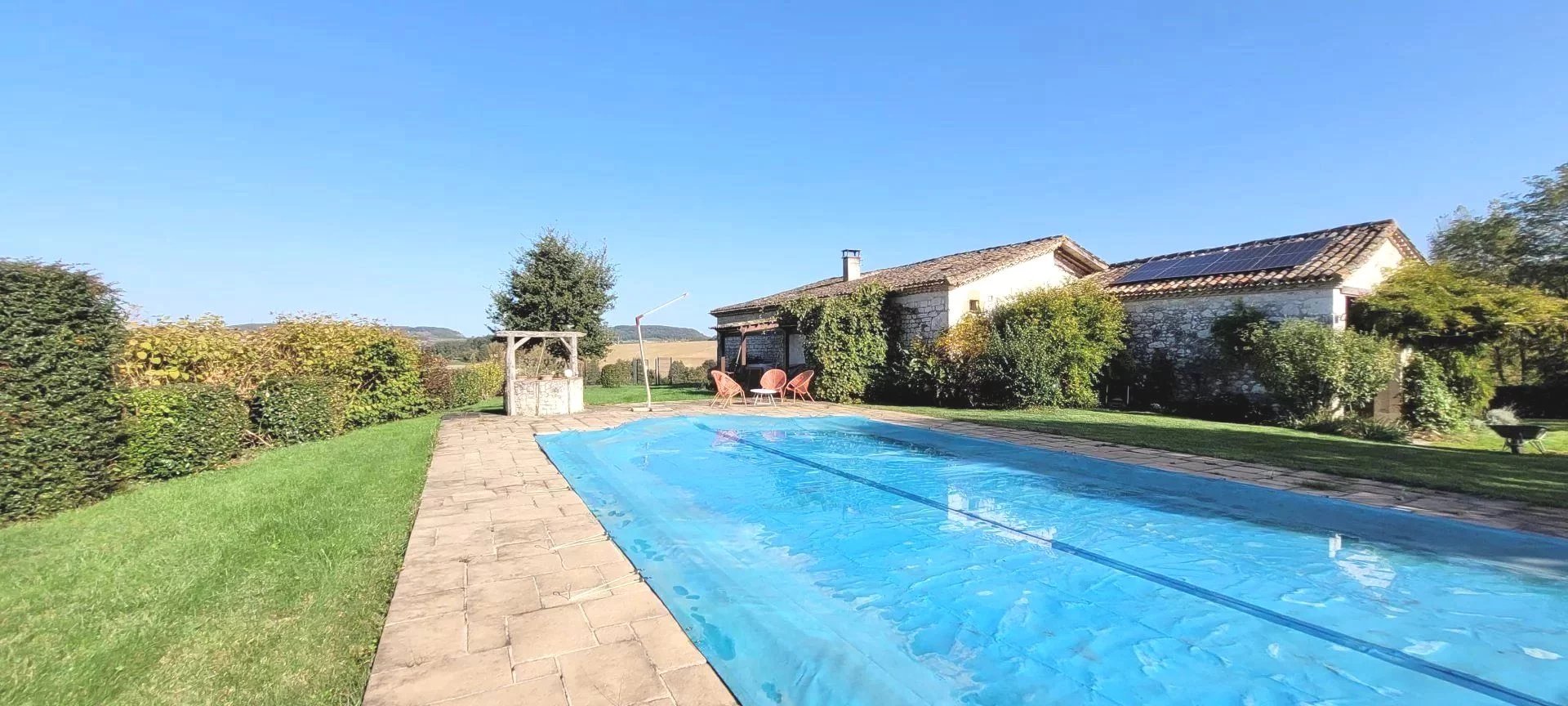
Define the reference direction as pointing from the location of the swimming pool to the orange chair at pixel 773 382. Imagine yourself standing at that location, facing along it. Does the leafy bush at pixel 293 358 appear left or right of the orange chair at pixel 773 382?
left

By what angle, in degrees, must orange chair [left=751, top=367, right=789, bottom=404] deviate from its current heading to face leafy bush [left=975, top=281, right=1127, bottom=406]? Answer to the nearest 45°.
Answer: approximately 135° to its left

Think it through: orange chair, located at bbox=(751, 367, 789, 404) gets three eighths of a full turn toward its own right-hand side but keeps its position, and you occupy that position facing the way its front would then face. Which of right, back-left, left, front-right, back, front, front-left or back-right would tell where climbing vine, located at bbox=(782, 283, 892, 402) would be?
right

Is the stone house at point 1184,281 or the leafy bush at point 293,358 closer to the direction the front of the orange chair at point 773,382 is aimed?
the leafy bush

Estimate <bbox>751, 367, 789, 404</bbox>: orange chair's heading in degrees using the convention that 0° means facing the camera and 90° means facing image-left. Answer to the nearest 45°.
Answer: approximately 45°

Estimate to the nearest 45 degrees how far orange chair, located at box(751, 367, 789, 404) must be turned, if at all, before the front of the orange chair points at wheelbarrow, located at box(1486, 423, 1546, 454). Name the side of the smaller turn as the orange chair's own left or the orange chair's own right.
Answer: approximately 90° to the orange chair's own left

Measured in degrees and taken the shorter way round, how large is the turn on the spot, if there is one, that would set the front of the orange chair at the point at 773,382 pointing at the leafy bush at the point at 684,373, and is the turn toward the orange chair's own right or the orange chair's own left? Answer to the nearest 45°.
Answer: approximately 135° to the orange chair's own right

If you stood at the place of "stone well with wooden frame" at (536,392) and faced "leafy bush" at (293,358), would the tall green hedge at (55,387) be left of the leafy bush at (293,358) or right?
left
